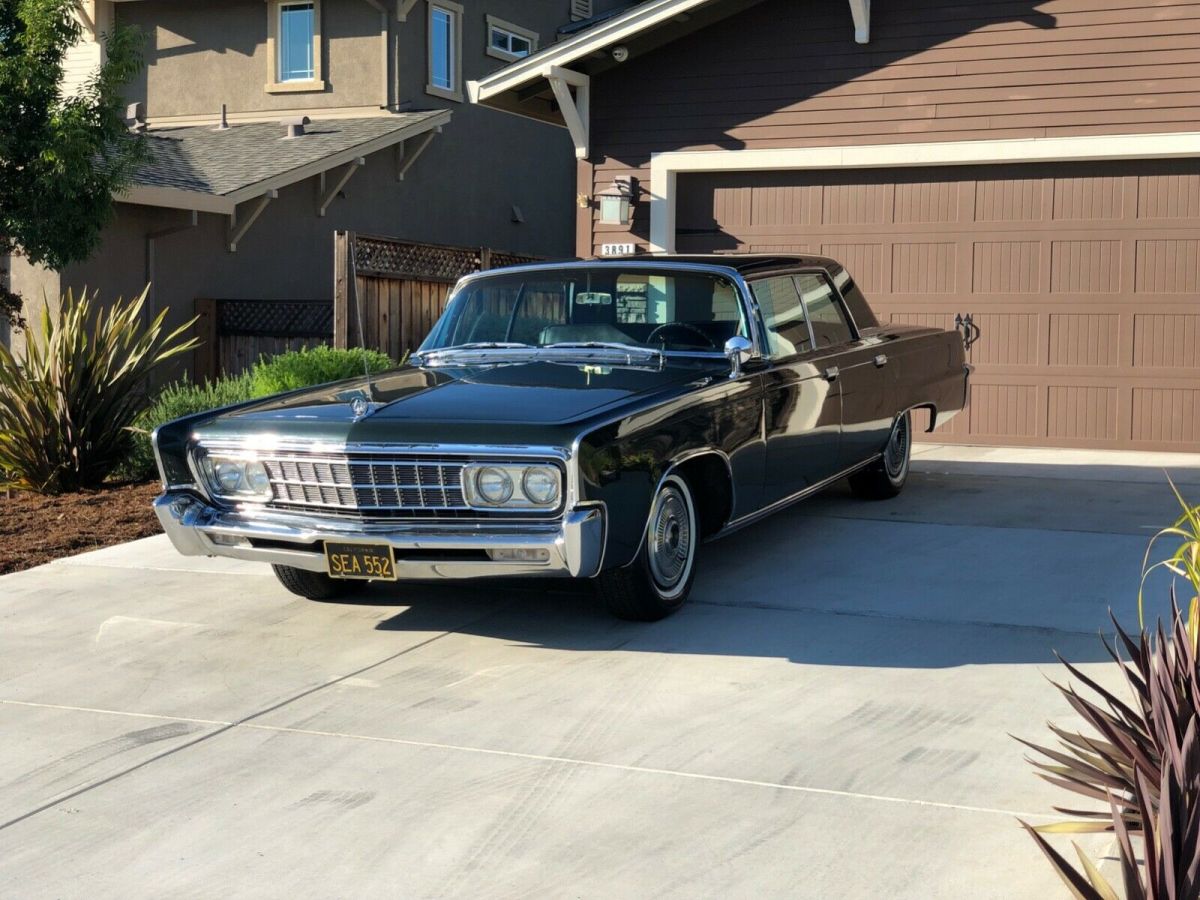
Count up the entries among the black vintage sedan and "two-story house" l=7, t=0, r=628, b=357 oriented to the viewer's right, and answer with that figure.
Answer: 0

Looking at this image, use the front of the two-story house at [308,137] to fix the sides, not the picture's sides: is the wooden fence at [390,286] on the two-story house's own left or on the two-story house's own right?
on the two-story house's own left

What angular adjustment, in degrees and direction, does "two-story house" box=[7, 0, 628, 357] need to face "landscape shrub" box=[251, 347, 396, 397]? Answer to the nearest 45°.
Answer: approximately 45° to its left

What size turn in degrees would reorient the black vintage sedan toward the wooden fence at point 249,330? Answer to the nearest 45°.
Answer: approximately 135° to its right

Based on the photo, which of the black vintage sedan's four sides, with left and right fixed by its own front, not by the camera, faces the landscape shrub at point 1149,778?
left

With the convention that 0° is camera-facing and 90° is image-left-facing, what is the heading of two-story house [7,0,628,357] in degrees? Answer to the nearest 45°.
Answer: approximately 45°

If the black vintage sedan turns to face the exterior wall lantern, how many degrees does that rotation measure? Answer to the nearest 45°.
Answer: approximately 135° to its right
